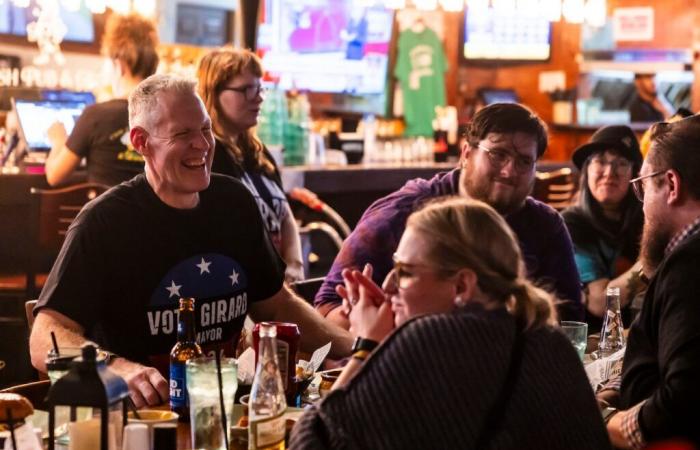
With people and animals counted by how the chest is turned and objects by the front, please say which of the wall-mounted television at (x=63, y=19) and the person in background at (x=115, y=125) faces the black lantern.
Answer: the wall-mounted television

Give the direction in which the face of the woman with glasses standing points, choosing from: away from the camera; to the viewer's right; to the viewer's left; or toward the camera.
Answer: to the viewer's right

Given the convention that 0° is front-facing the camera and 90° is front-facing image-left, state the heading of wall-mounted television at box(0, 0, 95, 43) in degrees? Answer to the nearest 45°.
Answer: approximately 0°

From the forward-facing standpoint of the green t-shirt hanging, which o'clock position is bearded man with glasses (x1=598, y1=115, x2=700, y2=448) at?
The bearded man with glasses is roughly at 12 o'clock from the green t-shirt hanging.

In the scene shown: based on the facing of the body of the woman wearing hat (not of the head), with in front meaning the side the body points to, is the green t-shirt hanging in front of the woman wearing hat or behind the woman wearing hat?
behind

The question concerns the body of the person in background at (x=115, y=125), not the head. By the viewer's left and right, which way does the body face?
facing away from the viewer and to the left of the viewer

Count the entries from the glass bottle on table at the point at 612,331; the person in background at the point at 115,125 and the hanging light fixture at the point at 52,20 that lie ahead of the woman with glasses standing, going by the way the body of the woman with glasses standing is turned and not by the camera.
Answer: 1

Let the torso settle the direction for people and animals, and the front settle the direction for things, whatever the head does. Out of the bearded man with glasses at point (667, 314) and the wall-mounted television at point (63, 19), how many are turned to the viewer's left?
1

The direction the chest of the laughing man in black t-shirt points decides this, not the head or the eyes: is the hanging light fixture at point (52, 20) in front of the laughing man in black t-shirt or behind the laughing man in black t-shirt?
behind

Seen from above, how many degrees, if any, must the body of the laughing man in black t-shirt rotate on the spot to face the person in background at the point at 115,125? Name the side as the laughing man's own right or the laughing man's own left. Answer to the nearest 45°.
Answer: approximately 135° to the laughing man's own left

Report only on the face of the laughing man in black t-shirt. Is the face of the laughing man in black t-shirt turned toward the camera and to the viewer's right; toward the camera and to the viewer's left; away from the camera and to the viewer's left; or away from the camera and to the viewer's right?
toward the camera and to the viewer's right

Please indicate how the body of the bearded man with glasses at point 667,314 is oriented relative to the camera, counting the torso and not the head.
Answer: to the viewer's left

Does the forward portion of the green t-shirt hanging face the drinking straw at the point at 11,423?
yes
